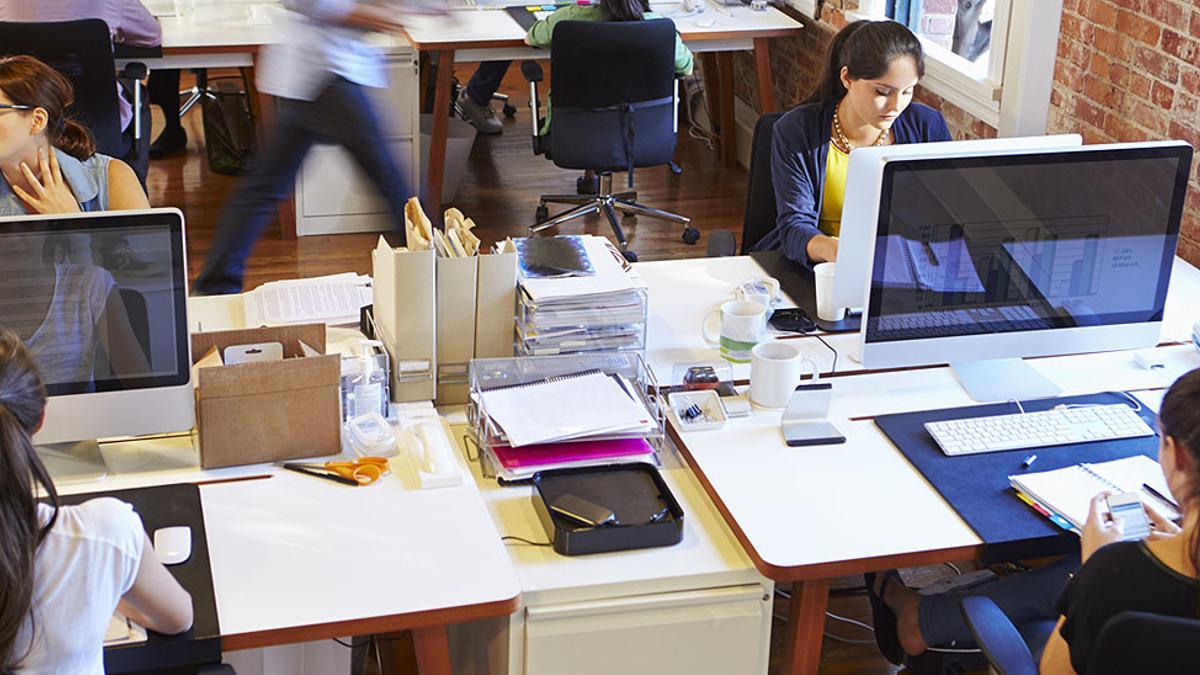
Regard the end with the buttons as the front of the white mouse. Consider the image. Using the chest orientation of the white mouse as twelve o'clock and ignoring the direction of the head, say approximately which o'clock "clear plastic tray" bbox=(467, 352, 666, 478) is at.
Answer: The clear plastic tray is roughly at 2 o'clock from the white mouse.

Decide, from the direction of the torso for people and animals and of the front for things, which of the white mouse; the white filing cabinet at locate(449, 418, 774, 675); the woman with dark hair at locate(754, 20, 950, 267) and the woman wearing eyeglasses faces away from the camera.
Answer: the white mouse

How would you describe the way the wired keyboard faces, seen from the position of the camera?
facing the viewer

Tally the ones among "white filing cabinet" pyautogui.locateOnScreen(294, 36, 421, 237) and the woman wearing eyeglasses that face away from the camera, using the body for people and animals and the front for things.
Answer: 0

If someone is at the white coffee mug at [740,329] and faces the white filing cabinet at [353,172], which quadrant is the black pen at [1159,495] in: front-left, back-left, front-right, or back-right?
back-right

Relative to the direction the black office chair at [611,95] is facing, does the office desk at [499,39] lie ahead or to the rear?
ahead

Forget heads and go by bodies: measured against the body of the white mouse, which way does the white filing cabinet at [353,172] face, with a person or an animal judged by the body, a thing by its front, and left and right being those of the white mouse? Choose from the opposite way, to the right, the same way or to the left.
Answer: the opposite way

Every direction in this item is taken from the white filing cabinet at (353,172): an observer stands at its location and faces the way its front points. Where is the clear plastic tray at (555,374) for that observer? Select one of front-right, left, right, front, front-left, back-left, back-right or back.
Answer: front

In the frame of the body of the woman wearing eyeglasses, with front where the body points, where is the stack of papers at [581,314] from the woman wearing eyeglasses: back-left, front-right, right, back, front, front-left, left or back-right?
left

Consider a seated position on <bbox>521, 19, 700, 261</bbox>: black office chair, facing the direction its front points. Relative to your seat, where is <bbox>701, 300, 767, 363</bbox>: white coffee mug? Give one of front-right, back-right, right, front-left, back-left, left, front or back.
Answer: back

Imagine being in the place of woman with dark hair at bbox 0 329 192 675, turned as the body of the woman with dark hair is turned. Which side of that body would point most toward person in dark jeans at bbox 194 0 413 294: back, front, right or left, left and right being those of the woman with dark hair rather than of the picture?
front

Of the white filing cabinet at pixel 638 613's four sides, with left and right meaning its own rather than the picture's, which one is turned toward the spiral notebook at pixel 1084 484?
left

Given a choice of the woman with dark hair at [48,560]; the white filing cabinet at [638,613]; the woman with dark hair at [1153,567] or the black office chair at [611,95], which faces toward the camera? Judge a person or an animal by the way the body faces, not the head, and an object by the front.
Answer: the white filing cabinet
